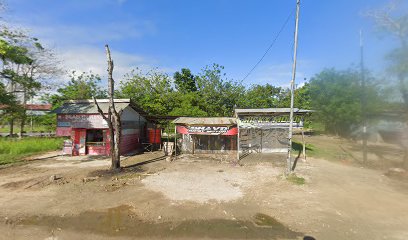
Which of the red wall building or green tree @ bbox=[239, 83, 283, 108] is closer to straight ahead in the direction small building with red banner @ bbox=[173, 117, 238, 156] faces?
the red wall building

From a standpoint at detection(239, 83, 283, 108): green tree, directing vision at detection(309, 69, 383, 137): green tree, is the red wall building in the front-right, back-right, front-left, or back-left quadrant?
back-right

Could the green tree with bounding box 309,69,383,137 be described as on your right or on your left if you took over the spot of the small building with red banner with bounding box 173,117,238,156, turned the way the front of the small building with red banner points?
on your left

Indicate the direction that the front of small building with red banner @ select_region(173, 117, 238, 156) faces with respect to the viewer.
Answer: facing the viewer

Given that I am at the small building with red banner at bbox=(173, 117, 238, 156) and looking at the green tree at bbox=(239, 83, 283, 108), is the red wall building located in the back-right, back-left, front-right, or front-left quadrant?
back-left

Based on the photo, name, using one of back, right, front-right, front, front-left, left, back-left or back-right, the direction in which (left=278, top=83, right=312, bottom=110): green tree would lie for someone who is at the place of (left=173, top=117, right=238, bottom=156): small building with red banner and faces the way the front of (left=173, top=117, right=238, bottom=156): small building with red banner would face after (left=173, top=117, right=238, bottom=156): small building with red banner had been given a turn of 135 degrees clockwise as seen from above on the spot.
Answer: right

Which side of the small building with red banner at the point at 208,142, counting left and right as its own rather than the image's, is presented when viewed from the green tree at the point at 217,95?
back

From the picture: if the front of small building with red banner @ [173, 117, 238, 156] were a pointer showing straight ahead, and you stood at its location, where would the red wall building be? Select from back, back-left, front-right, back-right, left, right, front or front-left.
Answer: right

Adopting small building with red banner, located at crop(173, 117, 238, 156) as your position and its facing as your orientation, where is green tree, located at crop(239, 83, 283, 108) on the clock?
The green tree is roughly at 7 o'clock from the small building with red banner.
